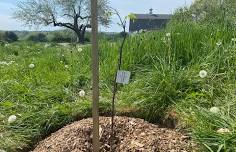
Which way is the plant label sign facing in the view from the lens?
facing the viewer

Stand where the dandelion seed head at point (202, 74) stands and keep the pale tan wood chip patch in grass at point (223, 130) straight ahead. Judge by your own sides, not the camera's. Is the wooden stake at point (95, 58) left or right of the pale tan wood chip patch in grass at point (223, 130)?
right

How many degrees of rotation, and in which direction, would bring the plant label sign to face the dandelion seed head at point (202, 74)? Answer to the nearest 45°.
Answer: approximately 135° to its left

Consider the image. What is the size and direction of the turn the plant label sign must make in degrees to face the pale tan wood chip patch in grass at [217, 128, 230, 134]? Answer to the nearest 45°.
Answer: approximately 45° to its left
